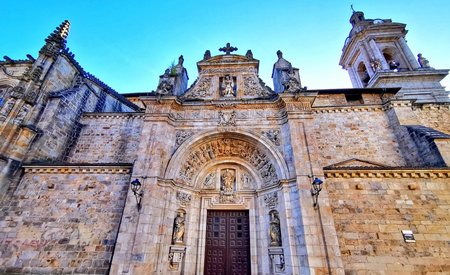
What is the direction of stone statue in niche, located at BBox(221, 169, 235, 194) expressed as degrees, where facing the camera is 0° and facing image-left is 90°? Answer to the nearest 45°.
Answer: approximately 0°

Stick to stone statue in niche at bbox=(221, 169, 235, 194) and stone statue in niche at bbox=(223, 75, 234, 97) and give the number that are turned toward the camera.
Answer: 2

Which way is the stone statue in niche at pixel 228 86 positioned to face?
toward the camera

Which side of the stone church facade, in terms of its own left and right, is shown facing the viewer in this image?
front
